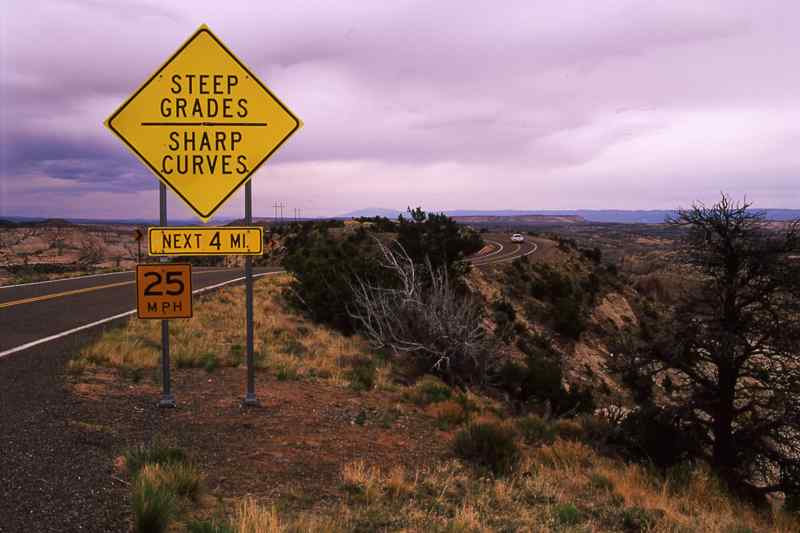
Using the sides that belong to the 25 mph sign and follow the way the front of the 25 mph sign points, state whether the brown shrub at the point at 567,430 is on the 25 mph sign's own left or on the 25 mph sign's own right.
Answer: on the 25 mph sign's own left

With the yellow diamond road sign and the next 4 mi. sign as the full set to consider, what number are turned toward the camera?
2

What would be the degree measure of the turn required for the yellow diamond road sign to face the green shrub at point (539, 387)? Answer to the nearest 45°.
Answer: approximately 135° to its left

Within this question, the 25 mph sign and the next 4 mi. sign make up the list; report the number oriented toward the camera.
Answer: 2

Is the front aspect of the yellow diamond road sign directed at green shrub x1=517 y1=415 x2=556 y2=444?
no

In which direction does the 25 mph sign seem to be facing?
toward the camera

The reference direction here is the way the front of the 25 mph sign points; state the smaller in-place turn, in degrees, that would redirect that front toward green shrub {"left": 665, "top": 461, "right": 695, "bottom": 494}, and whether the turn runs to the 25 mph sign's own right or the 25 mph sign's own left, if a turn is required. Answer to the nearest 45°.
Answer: approximately 90° to the 25 mph sign's own left

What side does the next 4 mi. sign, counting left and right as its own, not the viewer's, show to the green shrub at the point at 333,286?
back

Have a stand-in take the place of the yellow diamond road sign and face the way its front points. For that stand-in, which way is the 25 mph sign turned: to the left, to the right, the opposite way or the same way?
the same way

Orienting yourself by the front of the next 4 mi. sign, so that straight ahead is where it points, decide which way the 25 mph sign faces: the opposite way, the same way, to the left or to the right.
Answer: the same way

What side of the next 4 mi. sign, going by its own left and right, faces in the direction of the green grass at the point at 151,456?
front

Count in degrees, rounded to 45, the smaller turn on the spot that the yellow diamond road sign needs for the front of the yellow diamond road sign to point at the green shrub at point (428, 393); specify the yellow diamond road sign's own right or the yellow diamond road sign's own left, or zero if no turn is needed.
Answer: approximately 135° to the yellow diamond road sign's own left

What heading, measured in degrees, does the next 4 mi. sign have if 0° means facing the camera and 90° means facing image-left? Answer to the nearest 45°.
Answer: approximately 0°
